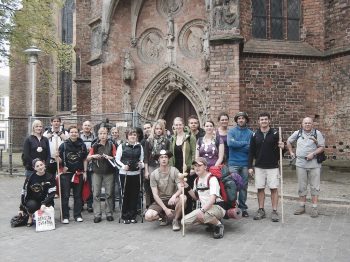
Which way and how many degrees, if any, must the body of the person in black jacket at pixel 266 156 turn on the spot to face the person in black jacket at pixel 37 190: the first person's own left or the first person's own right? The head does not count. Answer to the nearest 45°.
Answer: approximately 90° to the first person's own right

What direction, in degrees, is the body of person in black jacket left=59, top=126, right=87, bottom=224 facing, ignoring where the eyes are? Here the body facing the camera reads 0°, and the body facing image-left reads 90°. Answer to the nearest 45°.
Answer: approximately 0°

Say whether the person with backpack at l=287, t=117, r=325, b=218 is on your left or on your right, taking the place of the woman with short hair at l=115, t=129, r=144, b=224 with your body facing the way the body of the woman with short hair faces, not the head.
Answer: on your left

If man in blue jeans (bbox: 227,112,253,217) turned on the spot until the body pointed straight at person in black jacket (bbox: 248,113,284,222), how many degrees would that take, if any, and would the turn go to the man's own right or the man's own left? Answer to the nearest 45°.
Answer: approximately 90° to the man's own left

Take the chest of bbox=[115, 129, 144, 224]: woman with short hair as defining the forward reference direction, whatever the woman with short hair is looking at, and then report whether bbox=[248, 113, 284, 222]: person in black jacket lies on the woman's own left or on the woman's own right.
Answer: on the woman's own left

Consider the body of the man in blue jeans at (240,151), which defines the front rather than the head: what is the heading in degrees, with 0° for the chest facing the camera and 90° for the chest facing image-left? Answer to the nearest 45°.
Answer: approximately 0°

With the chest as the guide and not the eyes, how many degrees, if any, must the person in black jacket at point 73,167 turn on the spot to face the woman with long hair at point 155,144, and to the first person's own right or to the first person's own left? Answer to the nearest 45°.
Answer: approximately 90° to the first person's own left
